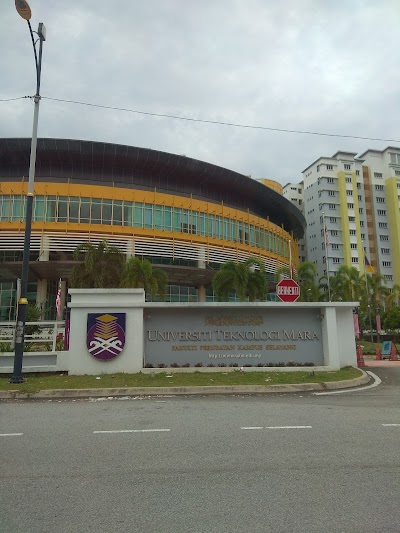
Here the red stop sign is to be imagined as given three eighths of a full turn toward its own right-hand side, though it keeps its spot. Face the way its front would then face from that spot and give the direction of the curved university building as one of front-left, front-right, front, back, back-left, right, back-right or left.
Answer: front

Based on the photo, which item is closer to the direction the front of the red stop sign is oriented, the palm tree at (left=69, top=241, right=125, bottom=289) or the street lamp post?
the street lamp post

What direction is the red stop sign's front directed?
toward the camera

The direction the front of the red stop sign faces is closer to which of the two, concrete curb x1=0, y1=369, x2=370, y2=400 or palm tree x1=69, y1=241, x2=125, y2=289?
the concrete curb

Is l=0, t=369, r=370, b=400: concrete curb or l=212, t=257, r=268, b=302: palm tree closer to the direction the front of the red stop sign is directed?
the concrete curb

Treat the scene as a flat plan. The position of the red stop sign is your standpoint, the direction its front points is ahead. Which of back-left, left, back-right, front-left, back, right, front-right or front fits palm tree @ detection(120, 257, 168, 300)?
back-right

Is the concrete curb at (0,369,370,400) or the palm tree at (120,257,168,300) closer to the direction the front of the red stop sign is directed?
the concrete curb

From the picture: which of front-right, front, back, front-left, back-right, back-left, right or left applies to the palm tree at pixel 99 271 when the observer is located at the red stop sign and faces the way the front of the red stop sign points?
back-right
